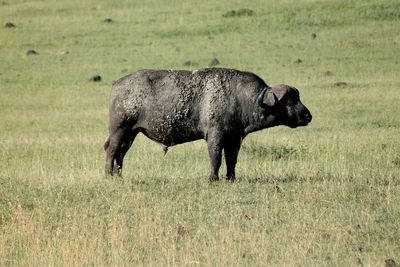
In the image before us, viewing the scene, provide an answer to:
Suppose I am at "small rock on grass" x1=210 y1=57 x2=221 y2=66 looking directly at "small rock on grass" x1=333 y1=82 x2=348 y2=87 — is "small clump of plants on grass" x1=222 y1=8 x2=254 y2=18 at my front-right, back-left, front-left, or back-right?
back-left

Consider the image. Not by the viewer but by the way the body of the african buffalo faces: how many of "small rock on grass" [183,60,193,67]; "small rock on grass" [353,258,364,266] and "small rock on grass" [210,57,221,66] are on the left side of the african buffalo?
2

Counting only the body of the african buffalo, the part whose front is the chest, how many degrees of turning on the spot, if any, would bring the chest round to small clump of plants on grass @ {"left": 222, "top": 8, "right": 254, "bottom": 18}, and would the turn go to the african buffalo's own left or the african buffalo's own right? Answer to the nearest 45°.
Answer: approximately 90° to the african buffalo's own left

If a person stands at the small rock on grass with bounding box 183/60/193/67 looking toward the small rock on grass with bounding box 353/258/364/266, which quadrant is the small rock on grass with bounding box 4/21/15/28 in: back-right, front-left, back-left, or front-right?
back-right

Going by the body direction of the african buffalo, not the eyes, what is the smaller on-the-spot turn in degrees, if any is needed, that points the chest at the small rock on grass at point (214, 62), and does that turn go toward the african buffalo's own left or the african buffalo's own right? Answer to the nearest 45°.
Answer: approximately 90° to the african buffalo's own left

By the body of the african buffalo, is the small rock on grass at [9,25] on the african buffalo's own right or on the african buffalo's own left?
on the african buffalo's own left

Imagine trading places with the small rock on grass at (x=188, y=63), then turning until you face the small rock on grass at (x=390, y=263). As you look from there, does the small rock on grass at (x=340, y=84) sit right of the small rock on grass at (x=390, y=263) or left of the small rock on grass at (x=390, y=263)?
left

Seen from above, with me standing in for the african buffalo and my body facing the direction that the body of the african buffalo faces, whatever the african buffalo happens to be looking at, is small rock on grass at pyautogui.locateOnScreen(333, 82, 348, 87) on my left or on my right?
on my left

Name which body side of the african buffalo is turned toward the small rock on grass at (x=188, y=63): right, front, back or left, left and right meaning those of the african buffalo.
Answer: left

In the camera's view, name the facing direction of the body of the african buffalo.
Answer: to the viewer's right

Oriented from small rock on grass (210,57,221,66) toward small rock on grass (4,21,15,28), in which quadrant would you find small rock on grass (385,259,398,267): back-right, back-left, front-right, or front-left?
back-left

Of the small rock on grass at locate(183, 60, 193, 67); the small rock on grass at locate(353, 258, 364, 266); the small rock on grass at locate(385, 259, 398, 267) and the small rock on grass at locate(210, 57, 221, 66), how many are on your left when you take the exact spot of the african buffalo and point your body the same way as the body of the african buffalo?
2
